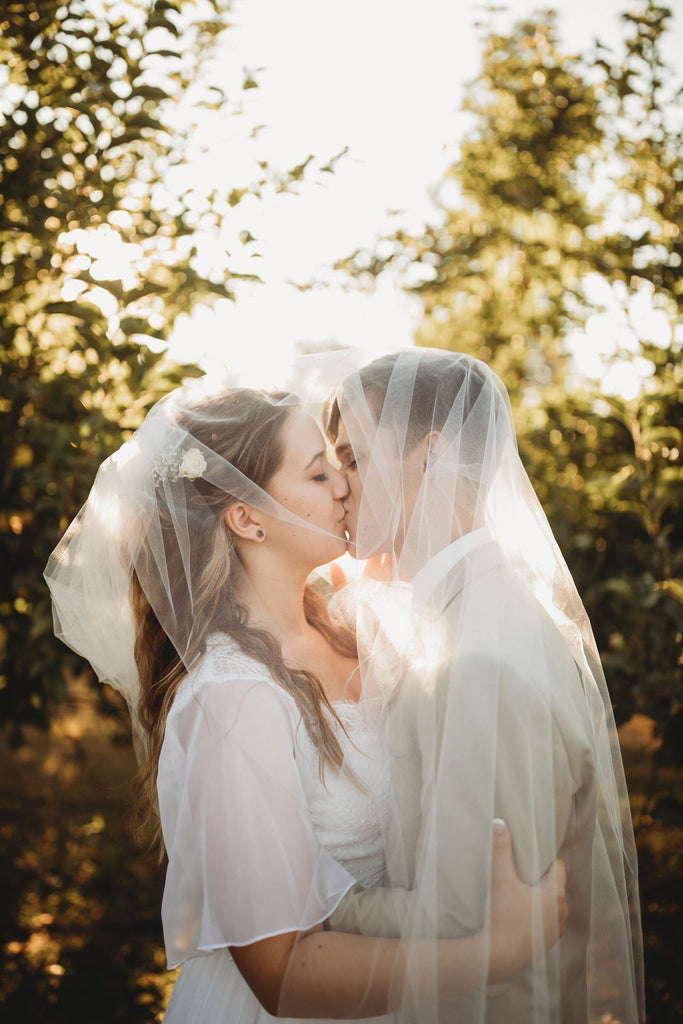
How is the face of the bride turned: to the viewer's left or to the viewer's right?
to the viewer's right

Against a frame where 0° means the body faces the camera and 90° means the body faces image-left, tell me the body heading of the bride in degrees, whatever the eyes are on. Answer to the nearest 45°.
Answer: approximately 270°

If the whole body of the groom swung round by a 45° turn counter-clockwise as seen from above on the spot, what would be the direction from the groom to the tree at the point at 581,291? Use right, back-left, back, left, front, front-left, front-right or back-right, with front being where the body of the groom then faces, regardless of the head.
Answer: back-right

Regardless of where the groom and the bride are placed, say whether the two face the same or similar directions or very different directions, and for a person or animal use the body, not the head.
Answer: very different directions

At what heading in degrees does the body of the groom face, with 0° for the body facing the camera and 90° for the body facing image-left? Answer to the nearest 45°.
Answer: approximately 90°

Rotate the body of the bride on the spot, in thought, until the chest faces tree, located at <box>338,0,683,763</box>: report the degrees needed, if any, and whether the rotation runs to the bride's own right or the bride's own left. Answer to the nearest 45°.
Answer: approximately 90° to the bride's own left
